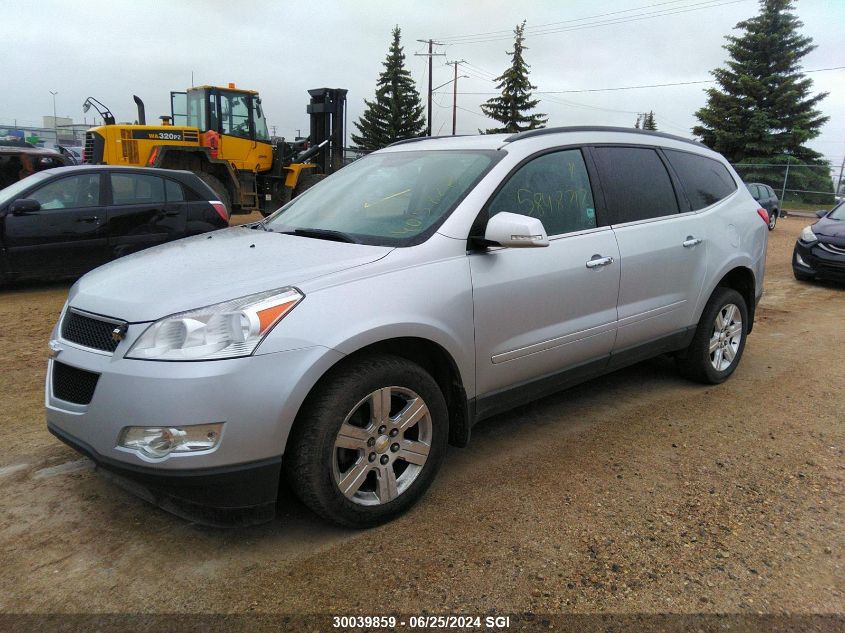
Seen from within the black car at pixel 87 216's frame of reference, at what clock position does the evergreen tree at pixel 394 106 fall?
The evergreen tree is roughly at 4 o'clock from the black car.

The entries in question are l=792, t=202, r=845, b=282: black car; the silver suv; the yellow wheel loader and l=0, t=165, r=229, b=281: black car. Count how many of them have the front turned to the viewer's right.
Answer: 1

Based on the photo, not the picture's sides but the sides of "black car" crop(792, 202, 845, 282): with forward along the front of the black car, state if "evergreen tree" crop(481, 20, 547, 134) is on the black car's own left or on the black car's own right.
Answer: on the black car's own right

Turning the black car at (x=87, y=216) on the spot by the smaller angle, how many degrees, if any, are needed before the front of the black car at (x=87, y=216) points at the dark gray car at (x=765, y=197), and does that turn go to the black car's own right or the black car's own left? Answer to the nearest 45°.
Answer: approximately 180°

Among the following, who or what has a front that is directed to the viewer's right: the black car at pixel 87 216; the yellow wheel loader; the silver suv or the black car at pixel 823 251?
the yellow wheel loader

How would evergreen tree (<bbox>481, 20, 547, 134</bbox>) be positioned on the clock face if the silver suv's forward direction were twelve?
The evergreen tree is roughly at 5 o'clock from the silver suv.

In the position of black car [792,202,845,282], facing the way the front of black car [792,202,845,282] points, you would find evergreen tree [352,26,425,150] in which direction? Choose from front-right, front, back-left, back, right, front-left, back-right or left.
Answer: right

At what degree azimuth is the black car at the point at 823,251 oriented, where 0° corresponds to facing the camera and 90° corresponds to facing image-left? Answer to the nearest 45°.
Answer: approximately 45°

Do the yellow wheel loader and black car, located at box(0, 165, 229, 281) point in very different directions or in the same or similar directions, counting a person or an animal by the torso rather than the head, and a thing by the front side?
very different directions

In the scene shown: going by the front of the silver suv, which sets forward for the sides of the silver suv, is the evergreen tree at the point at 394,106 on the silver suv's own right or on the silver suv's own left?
on the silver suv's own right

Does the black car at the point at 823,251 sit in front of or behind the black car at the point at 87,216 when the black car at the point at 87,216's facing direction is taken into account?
behind

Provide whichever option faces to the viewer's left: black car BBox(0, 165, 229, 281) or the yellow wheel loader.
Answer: the black car

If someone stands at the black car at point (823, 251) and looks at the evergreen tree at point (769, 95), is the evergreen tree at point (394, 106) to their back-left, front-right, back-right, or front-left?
front-left

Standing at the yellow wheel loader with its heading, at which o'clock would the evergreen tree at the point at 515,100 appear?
The evergreen tree is roughly at 10 o'clock from the yellow wheel loader.

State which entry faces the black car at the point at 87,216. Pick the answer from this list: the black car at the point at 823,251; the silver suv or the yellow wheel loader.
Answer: the black car at the point at 823,251

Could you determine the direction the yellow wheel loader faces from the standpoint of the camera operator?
facing to the right of the viewer

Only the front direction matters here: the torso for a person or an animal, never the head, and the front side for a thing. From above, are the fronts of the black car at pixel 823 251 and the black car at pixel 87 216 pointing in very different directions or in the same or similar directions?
same or similar directions

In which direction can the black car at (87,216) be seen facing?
to the viewer's left

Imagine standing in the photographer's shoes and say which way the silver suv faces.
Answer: facing the viewer and to the left of the viewer
